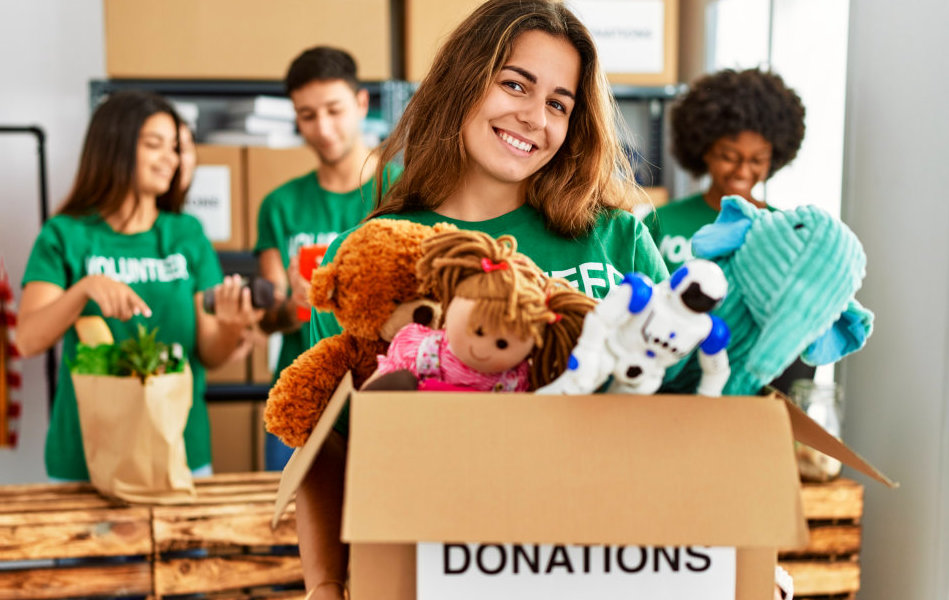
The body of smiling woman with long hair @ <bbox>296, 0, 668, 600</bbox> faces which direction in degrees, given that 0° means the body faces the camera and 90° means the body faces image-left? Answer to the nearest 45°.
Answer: approximately 0°

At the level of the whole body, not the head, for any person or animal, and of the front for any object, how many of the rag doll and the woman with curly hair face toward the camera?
2

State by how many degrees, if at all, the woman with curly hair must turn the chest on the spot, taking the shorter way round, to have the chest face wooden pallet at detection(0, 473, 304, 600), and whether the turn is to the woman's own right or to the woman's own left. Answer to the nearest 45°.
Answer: approximately 45° to the woman's own right

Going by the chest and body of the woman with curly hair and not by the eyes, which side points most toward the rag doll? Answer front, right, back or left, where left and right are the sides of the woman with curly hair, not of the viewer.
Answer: front

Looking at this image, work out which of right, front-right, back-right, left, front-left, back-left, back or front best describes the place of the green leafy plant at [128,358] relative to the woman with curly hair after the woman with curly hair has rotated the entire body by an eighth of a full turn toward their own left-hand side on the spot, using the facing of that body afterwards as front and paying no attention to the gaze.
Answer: right

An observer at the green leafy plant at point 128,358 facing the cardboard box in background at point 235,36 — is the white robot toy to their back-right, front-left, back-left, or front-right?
back-right

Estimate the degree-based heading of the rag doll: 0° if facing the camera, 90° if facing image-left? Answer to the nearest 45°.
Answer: approximately 0°
